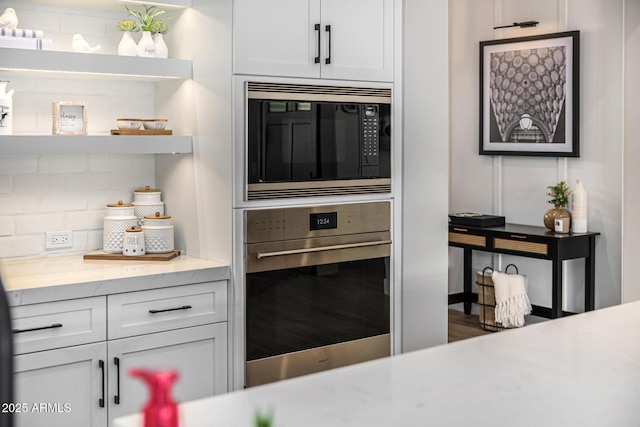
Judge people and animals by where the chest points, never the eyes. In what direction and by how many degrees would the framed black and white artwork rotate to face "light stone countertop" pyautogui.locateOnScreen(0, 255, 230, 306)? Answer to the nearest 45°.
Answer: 0° — it already faces it

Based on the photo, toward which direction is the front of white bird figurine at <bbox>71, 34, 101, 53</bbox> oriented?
to the viewer's left

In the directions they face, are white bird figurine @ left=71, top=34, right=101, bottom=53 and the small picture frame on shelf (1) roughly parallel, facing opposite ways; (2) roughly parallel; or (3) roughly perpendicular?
roughly perpendicular

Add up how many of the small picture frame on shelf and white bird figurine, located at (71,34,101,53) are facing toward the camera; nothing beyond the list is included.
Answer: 1

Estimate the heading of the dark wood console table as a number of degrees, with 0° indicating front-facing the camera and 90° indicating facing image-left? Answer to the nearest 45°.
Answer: approximately 45°

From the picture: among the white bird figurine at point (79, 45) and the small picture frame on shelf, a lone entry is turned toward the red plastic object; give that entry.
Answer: the small picture frame on shelf

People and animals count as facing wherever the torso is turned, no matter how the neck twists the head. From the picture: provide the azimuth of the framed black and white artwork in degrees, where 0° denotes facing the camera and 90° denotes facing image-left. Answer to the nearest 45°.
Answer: approximately 45°
